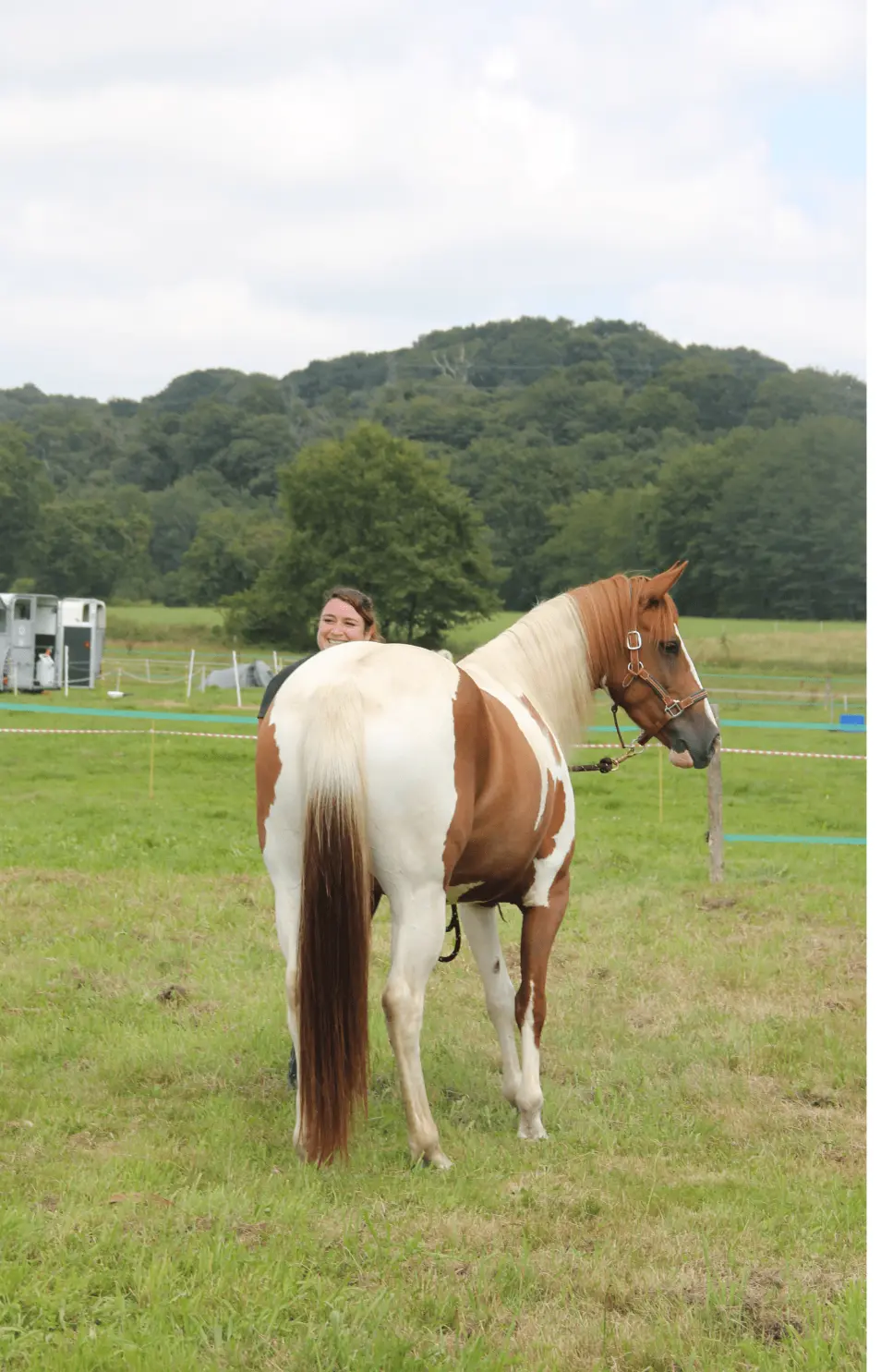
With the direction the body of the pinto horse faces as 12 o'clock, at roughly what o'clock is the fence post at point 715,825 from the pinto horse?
The fence post is roughly at 11 o'clock from the pinto horse.

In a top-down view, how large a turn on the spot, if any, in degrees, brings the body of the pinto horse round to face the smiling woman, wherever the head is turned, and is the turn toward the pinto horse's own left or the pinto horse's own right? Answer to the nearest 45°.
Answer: approximately 45° to the pinto horse's own left

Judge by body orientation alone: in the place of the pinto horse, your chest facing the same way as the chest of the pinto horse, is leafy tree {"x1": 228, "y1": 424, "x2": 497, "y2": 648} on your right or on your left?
on your left

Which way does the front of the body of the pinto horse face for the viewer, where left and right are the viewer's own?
facing away from the viewer and to the right of the viewer

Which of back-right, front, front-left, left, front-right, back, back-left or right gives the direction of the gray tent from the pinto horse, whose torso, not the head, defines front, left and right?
front-left
